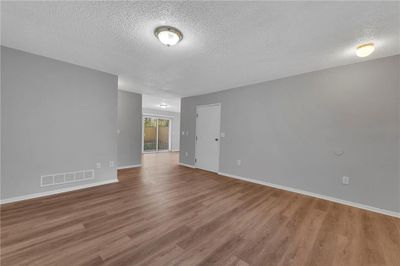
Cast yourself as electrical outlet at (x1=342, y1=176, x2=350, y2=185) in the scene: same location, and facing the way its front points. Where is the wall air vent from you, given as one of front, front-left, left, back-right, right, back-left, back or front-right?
front-right

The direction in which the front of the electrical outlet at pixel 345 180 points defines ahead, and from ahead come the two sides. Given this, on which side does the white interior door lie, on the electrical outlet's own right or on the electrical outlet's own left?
on the electrical outlet's own right

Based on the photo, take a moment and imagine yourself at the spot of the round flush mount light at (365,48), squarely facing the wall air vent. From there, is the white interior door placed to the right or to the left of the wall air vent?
right

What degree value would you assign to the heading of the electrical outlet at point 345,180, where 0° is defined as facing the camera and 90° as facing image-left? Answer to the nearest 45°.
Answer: approximately 0°

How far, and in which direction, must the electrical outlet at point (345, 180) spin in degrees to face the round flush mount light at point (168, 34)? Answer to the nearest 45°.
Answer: approximately 45° to its right

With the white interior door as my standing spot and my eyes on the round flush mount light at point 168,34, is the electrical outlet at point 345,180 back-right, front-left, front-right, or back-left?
front-left

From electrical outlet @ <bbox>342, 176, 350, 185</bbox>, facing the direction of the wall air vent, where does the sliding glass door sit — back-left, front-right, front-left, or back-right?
front-right

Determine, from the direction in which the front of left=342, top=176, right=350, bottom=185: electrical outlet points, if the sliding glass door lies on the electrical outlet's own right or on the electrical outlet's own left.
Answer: on the electrical outlet's own right
